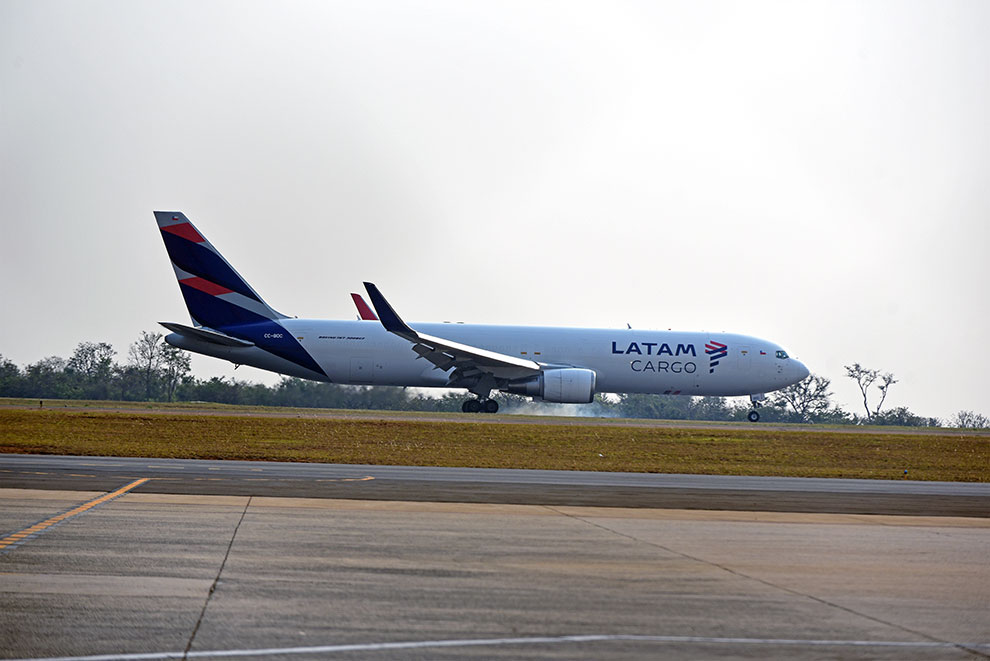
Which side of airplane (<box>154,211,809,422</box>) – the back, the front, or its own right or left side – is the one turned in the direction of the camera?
right
